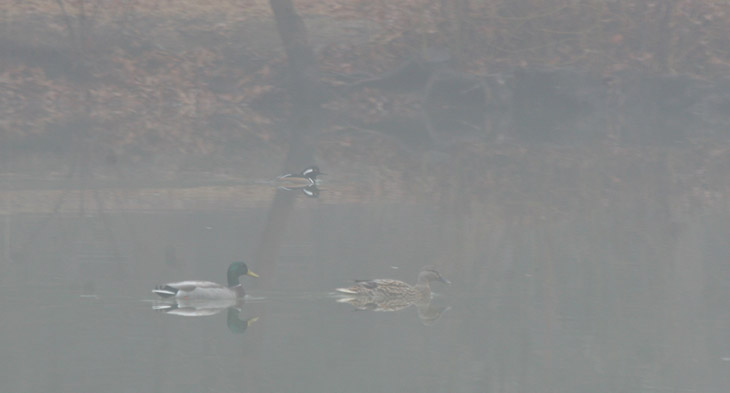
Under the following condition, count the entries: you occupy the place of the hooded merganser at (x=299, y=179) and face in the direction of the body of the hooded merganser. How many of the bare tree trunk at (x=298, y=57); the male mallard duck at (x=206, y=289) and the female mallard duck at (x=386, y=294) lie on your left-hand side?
1

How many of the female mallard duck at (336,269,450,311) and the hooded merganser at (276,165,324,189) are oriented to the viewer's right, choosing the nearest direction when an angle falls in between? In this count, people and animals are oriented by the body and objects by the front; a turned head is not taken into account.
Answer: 2

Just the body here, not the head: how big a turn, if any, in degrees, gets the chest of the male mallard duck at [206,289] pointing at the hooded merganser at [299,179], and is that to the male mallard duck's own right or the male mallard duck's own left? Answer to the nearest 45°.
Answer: approximately 90° to the male mallard duck's own left

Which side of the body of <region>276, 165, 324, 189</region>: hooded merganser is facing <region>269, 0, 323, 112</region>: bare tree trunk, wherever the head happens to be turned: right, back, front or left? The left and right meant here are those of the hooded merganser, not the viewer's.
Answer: left

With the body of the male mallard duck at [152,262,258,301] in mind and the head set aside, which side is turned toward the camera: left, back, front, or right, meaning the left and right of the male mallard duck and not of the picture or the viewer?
right

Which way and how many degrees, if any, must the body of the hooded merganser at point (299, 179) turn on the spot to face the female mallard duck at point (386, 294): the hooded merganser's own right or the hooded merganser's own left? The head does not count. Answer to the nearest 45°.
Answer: approximately 90° to the hooded merganser's own right

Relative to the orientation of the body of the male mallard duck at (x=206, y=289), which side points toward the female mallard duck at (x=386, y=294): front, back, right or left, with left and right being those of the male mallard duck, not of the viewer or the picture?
front

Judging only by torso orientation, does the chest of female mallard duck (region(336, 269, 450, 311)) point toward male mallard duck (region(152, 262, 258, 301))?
no

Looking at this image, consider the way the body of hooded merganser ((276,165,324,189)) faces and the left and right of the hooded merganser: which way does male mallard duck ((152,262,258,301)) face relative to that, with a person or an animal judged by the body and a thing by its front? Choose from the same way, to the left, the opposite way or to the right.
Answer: the same way

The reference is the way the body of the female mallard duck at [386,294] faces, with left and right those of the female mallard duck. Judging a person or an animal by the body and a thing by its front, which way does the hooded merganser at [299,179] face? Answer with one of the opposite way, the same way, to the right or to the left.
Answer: the same way

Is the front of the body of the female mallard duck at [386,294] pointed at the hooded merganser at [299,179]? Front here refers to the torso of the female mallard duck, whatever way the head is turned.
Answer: no

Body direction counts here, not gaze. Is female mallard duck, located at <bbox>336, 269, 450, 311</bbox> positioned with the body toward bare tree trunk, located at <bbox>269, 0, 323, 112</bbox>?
no

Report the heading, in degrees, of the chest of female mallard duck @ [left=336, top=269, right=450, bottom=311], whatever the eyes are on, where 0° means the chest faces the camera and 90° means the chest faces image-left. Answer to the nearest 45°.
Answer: approximately 270°

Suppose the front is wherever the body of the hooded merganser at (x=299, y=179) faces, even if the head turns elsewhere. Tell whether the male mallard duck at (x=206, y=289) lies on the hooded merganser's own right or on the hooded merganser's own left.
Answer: on the hooded merganser's own right

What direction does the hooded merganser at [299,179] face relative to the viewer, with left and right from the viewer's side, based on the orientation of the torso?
facing to the right of the viewer

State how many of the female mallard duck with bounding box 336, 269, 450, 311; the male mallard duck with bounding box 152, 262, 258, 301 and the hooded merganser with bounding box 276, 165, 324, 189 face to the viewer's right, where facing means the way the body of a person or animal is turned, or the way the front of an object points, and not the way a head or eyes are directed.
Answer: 3
